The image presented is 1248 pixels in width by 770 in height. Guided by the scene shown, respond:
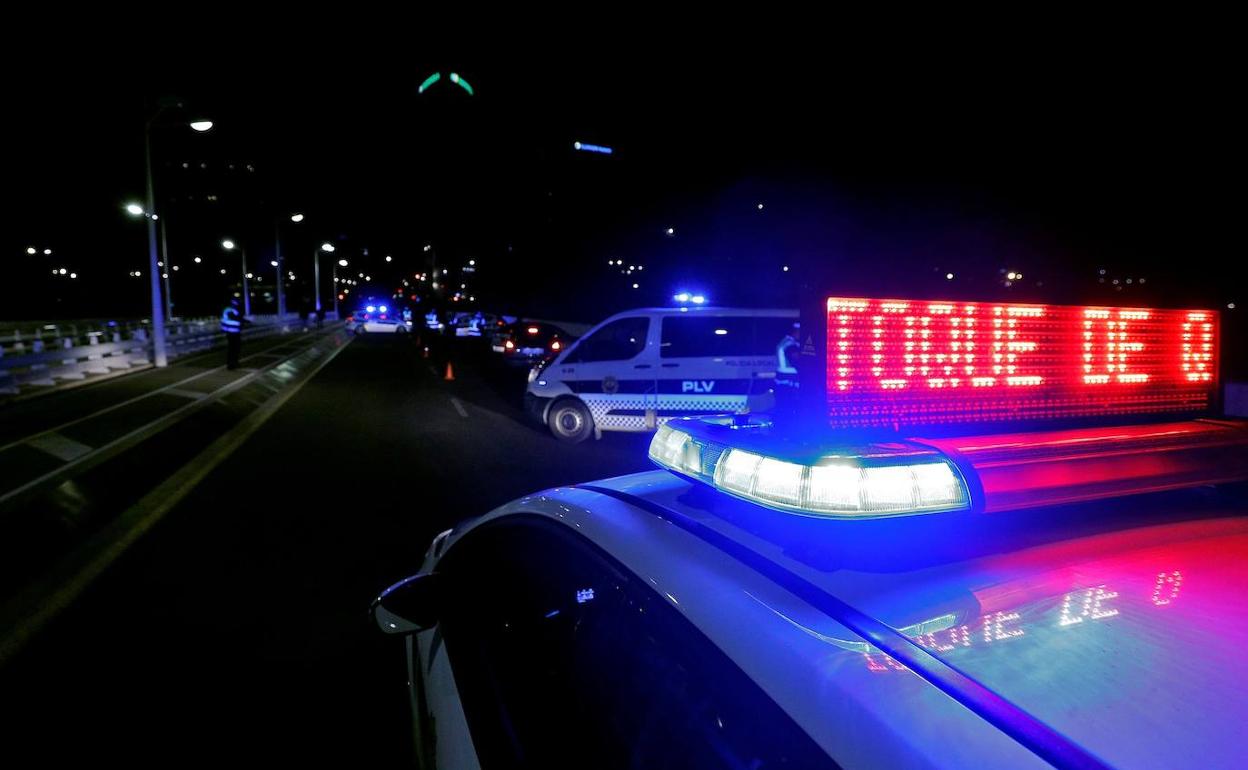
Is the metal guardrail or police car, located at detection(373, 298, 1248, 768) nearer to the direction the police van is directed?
the metal guardrail

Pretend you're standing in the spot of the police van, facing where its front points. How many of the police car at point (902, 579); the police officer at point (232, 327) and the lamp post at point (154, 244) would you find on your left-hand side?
1

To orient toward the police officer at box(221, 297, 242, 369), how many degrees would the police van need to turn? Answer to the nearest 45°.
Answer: approximately 45° to its right

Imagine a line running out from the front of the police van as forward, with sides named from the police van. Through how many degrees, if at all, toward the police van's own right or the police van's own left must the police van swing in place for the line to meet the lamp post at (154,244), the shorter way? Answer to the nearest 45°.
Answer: approximately 45° to the police van's own right

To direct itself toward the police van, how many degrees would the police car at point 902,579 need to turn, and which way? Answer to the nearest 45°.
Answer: approximately 45° to its right

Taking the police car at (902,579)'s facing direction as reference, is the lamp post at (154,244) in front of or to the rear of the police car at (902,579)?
in front

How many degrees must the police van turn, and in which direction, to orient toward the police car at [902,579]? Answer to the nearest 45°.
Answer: approximately 90° to its left

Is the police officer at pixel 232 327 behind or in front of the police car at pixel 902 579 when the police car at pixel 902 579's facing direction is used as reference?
in front

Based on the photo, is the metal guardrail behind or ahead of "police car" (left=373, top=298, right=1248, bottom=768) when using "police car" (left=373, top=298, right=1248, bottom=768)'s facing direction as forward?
ahead

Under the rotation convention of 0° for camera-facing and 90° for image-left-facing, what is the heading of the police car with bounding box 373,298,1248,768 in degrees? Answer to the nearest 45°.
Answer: approximately 135°

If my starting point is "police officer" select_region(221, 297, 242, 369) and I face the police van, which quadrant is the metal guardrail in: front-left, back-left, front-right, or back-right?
back-right

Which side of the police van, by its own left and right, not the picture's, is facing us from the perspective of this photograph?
left
